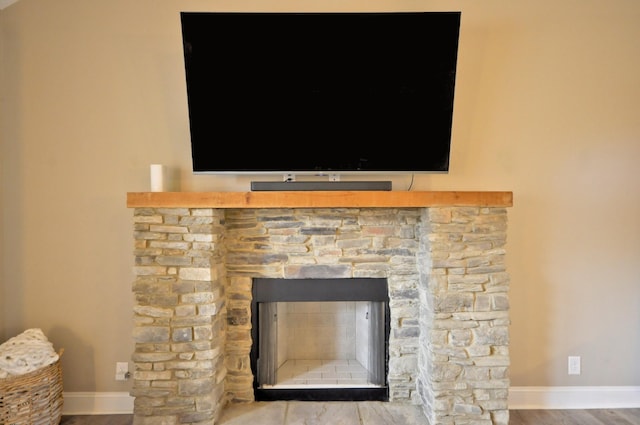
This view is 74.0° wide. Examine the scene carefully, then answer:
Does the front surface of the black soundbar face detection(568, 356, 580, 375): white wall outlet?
no

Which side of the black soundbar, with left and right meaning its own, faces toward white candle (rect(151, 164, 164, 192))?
right

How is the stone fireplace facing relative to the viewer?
toward the camera

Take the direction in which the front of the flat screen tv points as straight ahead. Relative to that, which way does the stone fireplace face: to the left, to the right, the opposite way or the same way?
the same way

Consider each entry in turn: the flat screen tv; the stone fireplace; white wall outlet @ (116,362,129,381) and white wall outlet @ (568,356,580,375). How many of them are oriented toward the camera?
4

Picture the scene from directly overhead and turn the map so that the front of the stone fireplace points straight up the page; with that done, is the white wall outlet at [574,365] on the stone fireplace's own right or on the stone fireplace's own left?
on the stone fireplace's own left

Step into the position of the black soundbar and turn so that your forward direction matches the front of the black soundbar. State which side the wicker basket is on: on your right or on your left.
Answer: on your right

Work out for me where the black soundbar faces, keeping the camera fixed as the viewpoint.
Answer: facing the viewer

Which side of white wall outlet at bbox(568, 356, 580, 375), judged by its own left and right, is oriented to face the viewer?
front

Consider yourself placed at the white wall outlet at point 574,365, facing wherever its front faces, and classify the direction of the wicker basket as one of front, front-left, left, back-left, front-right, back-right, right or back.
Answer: front-right

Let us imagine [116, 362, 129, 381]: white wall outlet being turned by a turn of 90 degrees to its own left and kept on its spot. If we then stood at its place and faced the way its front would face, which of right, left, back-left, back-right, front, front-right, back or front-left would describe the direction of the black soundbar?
front-right

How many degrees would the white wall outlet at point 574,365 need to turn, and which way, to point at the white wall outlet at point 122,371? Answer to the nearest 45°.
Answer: approximately 45° to its right

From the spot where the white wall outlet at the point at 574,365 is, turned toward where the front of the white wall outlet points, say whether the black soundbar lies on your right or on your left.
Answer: on your right

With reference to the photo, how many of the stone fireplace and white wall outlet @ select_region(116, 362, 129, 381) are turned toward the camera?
2
